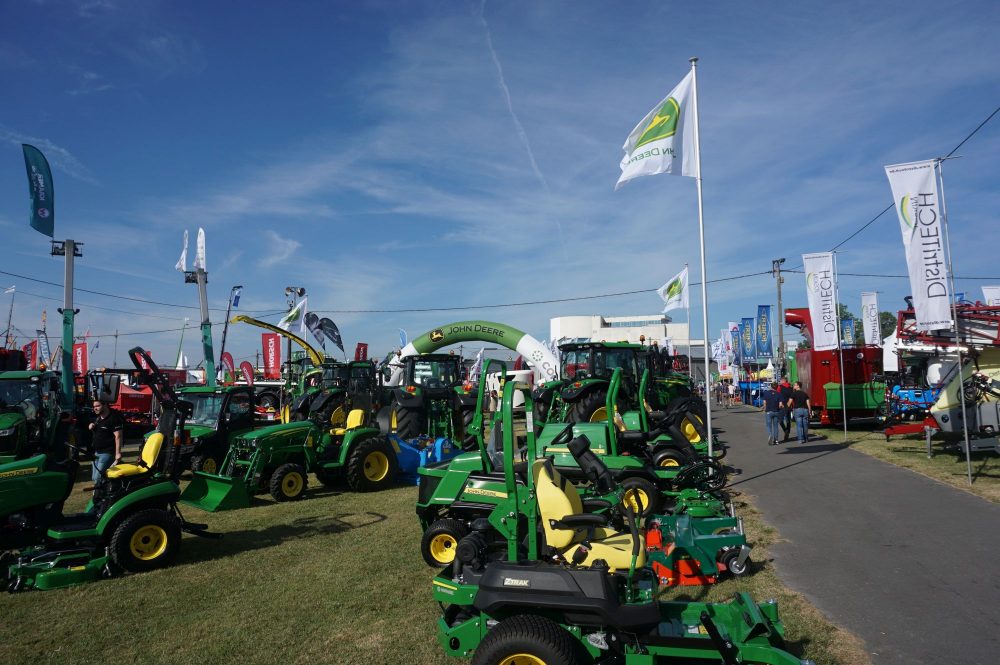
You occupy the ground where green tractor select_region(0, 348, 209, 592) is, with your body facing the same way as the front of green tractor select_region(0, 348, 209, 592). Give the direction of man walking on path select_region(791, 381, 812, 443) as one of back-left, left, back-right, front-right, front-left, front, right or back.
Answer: back

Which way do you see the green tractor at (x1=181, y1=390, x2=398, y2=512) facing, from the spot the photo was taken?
facing the viewer and to the left of the viewer

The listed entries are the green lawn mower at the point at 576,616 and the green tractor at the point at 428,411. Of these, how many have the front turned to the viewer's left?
0

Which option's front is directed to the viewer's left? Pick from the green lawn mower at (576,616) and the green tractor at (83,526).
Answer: the green tractor

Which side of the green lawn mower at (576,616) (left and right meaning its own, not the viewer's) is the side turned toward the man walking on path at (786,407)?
left

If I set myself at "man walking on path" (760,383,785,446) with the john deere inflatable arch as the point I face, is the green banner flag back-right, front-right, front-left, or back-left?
front-left

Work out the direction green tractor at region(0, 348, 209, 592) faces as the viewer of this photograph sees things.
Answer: facing to the left of the viewer
